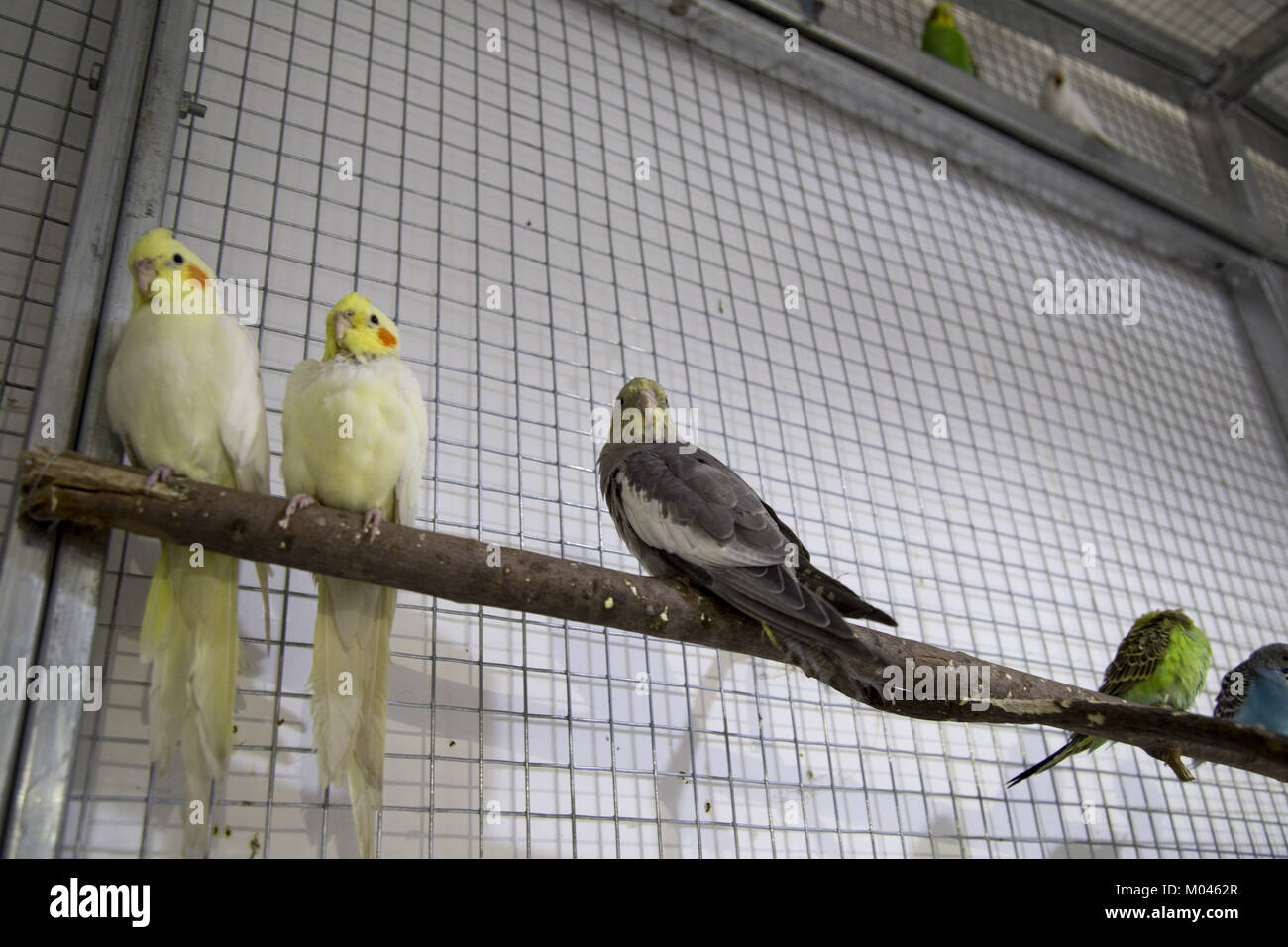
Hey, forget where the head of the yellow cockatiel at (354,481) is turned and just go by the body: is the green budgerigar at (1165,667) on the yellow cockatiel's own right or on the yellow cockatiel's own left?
on the yellow cockatiel's own left

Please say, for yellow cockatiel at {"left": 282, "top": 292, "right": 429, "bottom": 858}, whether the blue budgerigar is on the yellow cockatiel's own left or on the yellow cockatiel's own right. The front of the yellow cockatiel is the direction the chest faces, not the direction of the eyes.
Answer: on the yellow cockatiel's own left

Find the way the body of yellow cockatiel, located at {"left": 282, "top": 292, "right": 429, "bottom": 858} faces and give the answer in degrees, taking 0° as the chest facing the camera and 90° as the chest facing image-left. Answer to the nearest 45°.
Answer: approximately 0°
